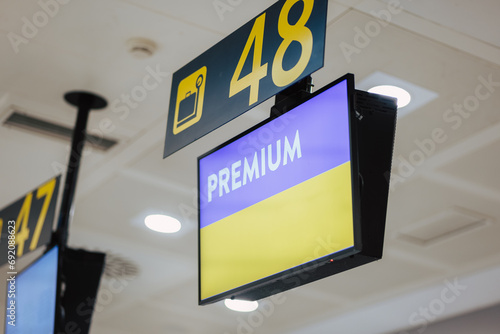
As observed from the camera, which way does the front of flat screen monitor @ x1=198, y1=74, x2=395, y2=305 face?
facing the viewer and to the left of the viewer

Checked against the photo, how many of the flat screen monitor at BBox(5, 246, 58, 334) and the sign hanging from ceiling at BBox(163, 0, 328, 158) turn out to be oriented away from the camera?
0

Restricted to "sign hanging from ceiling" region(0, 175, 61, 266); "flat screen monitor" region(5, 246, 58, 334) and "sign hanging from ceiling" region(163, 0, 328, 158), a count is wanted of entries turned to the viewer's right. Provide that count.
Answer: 0

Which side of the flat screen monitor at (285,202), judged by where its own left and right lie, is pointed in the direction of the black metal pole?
right

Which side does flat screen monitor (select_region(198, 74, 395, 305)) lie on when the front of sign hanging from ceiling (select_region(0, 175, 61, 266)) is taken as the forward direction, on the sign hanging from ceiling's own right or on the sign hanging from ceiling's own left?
on the sign hanging from ceiling's own left

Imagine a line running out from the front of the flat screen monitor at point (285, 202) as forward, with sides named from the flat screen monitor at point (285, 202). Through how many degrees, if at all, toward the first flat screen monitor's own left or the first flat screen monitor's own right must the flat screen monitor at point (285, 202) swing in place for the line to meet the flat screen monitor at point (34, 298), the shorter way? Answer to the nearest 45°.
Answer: approximately 90° to the first flat screen monitor's own right

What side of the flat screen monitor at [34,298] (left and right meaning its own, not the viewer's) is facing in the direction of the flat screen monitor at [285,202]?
left

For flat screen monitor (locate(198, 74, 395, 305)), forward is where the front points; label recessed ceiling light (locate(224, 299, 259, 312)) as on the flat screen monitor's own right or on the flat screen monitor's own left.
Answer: on the flat screen monitor's own right

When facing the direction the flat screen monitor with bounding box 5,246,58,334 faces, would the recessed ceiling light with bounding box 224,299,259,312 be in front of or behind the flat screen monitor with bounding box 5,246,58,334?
behind
